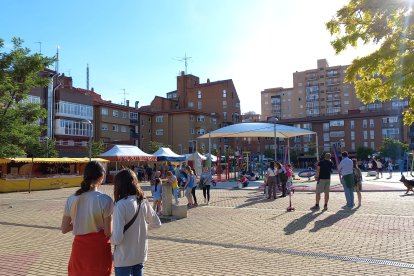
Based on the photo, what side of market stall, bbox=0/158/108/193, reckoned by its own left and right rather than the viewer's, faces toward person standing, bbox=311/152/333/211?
front

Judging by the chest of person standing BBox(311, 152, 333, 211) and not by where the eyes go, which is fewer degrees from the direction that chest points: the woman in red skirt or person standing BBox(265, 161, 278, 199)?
the person standing

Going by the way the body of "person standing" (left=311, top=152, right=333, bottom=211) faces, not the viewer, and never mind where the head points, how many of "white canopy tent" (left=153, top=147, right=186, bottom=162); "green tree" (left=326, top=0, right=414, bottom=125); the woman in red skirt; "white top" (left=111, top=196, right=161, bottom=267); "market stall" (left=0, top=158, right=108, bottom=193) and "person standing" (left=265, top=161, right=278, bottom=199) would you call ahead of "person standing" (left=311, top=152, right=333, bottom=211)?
3

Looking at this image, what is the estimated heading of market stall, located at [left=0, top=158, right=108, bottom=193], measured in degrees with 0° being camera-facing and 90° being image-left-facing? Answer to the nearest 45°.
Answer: approximately 315°

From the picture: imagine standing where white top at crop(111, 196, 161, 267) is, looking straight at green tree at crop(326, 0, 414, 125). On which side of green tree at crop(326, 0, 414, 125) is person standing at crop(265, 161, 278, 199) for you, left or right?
left

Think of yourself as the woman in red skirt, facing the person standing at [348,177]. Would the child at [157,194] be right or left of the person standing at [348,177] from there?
left

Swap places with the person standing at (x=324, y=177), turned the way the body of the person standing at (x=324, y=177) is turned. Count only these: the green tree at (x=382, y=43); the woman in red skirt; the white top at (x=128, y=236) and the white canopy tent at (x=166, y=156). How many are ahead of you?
1

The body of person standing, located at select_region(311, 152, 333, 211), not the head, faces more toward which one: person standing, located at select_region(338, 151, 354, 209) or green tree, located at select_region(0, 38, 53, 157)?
the green tree

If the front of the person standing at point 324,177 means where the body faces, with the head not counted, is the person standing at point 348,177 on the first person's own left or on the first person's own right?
on the first person's own right
